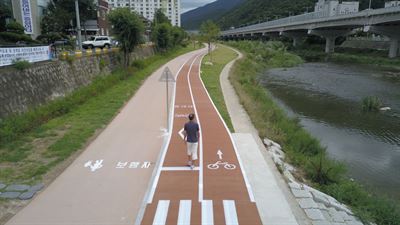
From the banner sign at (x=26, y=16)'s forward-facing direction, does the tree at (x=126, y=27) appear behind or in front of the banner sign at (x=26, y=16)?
in front

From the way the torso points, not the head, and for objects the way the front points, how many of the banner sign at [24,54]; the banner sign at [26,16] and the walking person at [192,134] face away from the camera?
1

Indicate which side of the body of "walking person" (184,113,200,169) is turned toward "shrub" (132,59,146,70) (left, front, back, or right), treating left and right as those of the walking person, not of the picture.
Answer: front

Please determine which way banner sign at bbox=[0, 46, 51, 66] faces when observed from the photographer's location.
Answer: facing the viewer and to the right of the viewer

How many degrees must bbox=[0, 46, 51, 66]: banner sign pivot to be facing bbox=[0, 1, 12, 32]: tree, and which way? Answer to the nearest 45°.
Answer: approximately 135° to its left

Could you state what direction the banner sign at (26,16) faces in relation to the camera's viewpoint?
facing the viewer

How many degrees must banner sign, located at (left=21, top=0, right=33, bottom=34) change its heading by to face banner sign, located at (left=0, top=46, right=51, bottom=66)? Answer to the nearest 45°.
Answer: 0° — it already faces it

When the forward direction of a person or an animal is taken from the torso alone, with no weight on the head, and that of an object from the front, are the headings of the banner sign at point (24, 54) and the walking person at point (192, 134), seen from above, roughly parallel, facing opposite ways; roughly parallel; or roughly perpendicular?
roughly perpendicular

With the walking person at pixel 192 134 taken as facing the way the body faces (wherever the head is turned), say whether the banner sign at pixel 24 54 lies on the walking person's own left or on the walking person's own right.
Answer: on the walking person's own left

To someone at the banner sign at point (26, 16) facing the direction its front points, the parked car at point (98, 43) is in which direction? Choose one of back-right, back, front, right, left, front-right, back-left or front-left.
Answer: front-left

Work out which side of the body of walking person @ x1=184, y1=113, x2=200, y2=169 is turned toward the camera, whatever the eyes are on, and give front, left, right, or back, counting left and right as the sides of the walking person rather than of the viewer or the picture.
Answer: back

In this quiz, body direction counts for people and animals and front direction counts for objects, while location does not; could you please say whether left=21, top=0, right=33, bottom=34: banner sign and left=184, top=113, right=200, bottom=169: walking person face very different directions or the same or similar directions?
very different directions

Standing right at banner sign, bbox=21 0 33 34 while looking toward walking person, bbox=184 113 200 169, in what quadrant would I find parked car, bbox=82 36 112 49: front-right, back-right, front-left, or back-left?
front-left

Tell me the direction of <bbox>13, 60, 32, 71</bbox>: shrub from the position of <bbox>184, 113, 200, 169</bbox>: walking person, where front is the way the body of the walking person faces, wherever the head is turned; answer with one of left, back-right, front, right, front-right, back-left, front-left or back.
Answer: front-left

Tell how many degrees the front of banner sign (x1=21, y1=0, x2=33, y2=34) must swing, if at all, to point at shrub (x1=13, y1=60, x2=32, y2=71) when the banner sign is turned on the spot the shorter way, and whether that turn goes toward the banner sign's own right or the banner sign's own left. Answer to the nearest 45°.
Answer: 0° — it already faces it

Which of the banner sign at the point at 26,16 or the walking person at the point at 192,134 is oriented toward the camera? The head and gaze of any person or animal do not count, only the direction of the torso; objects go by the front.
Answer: the banner sign

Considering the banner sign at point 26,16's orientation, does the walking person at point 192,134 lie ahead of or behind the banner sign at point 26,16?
ahead
